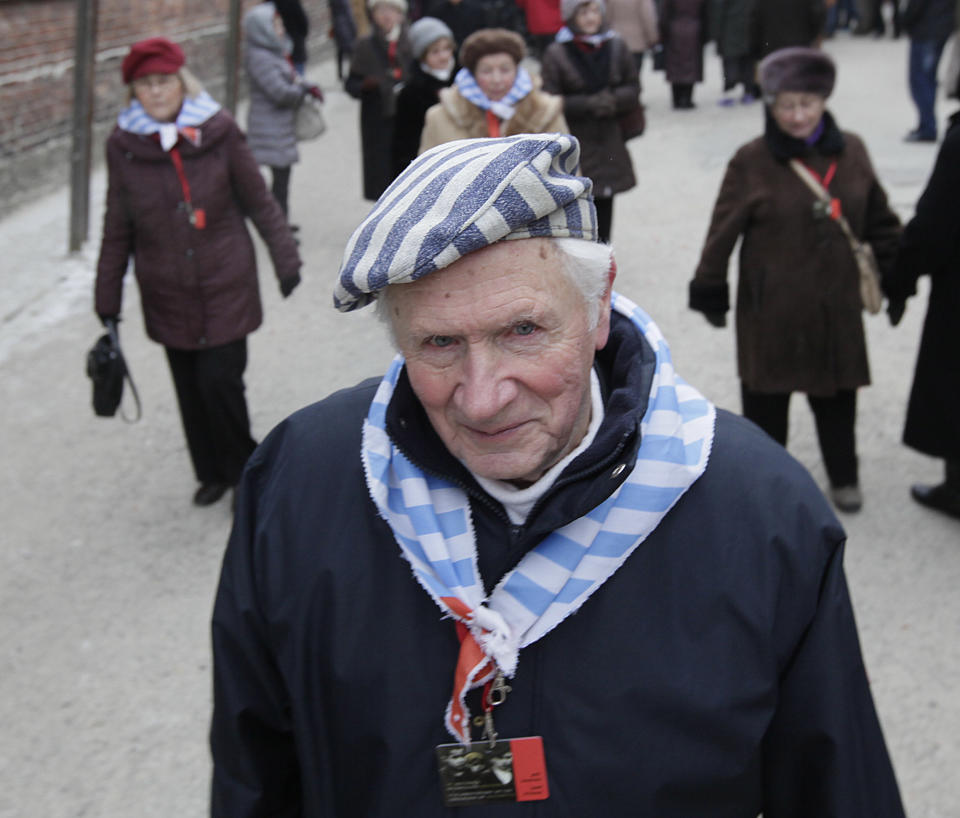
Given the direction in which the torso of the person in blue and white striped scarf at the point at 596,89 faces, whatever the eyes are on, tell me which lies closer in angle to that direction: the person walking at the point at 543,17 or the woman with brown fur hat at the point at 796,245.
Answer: the woman with brown fur hat

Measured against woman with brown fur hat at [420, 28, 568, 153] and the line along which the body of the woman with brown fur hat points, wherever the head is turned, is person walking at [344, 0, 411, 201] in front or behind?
behind

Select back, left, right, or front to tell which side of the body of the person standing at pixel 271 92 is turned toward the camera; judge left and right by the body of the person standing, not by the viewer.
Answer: right

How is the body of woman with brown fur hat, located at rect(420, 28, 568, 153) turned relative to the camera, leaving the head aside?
toward the camera

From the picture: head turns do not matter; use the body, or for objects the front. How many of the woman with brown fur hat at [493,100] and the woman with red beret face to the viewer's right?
0

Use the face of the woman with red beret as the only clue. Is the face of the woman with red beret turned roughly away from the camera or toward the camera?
toward the camera

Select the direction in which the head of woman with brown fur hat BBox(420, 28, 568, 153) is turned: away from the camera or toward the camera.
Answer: toward the camera

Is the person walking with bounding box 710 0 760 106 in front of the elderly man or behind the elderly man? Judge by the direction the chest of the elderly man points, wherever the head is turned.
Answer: behind

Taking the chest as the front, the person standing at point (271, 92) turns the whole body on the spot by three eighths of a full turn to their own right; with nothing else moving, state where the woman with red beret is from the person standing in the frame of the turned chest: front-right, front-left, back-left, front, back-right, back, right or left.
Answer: front-left

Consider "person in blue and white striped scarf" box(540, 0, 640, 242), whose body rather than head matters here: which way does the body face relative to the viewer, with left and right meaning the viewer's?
facing the viewer

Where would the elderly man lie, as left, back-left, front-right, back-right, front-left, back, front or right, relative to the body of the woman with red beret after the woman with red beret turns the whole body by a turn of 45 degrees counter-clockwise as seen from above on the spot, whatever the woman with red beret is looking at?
front-right

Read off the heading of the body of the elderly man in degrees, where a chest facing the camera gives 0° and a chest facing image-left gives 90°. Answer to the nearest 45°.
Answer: approximately 0°

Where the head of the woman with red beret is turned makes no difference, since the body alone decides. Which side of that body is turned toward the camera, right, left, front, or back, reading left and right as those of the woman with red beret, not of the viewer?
front
